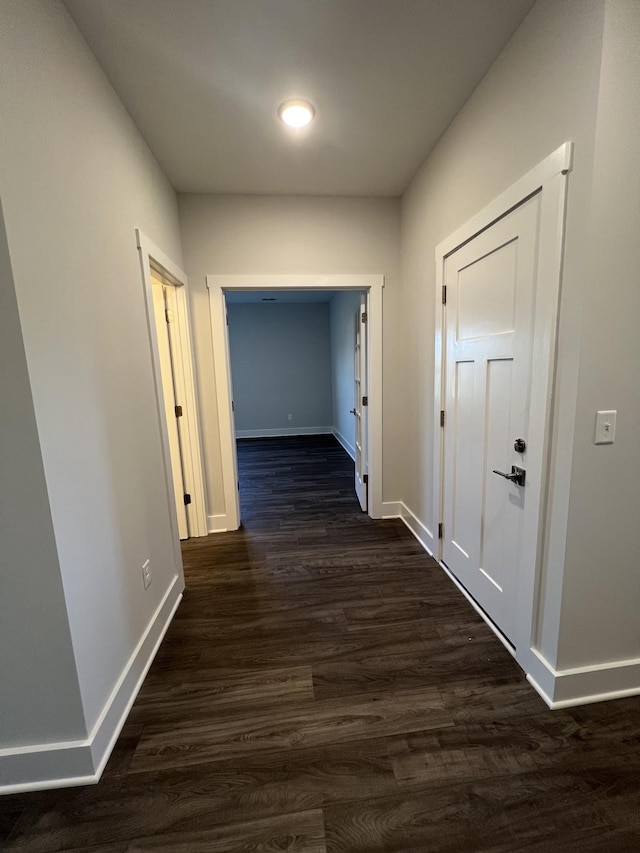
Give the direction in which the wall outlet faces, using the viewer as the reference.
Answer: facing the viewer and to the right of the viewer
